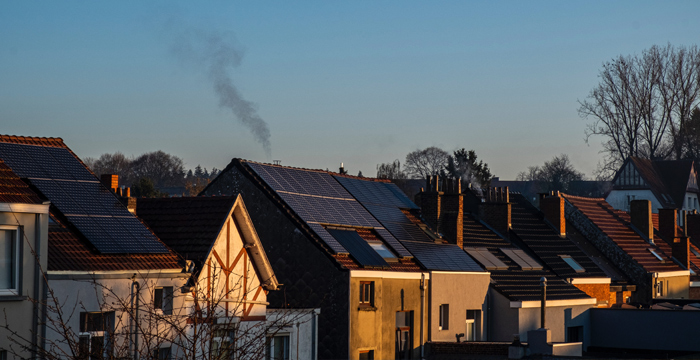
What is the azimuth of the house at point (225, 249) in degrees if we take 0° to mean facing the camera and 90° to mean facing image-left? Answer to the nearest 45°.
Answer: approximately 315°

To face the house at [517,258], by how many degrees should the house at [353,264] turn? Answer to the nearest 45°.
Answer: approximately 90° to its left

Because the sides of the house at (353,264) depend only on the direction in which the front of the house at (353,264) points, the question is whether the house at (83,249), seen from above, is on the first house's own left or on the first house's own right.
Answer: on the first house's own right

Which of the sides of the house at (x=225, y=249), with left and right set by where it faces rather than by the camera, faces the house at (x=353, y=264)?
left

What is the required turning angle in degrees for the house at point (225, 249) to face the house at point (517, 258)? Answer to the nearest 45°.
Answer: approximately 90° to its left

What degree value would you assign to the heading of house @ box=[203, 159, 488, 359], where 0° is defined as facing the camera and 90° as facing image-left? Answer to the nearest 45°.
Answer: approximately 315°

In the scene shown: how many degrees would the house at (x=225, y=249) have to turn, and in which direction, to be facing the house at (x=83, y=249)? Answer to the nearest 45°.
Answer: approximately 90° to its right
